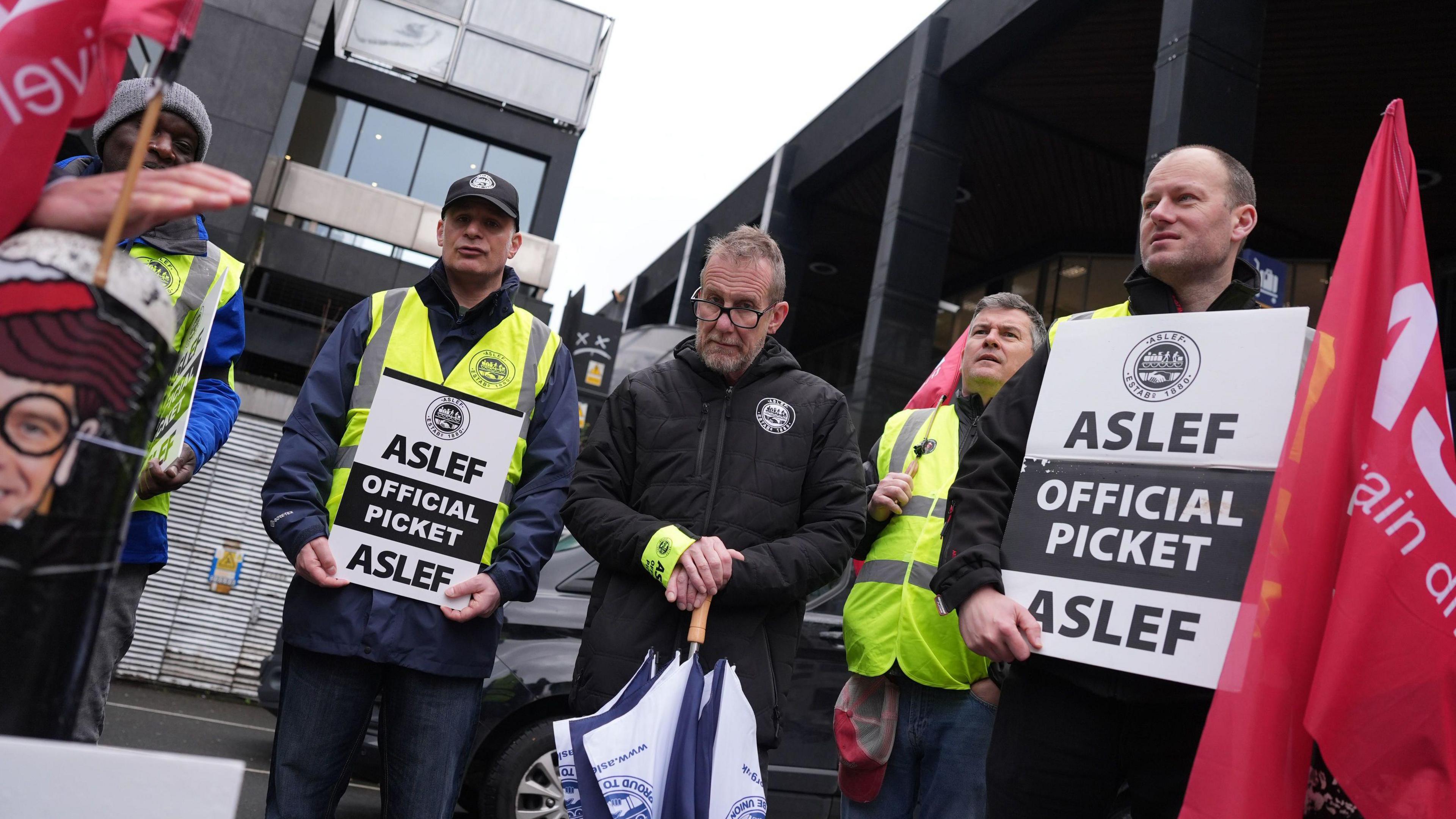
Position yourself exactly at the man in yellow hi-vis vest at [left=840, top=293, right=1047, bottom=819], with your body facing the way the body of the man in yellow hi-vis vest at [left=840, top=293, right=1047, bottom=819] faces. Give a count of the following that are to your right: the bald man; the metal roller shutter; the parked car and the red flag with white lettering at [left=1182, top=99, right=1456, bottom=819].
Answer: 2

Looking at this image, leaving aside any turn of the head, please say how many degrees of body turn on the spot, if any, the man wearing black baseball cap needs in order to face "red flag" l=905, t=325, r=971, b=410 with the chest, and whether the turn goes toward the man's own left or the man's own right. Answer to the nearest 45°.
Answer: approximately 90° to the man's own left

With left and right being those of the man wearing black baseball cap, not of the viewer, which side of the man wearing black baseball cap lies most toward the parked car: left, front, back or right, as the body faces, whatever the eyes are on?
back

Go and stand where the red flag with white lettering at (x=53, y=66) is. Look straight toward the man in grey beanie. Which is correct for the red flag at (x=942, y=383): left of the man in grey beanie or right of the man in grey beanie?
right

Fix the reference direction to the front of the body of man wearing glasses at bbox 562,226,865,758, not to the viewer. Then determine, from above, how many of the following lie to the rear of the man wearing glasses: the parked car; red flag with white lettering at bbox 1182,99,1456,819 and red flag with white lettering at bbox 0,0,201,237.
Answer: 1

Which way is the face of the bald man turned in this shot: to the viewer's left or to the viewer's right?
to the viewer's left

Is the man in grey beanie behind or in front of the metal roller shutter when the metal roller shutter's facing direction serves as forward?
in front

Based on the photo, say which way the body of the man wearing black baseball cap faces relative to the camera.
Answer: toward the camera

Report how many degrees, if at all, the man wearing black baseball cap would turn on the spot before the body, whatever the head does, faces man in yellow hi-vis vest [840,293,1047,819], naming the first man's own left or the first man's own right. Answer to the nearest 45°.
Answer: approximately 90° to the first man's own left

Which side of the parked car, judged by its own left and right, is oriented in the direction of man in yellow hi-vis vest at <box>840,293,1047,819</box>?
left

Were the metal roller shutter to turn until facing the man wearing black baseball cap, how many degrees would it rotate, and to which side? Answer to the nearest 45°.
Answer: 0° — it already faces them

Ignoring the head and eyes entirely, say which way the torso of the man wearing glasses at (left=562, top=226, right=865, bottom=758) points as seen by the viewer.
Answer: toward the camera

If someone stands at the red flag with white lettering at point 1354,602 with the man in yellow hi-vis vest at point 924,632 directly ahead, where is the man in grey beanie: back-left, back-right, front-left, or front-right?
front-left
